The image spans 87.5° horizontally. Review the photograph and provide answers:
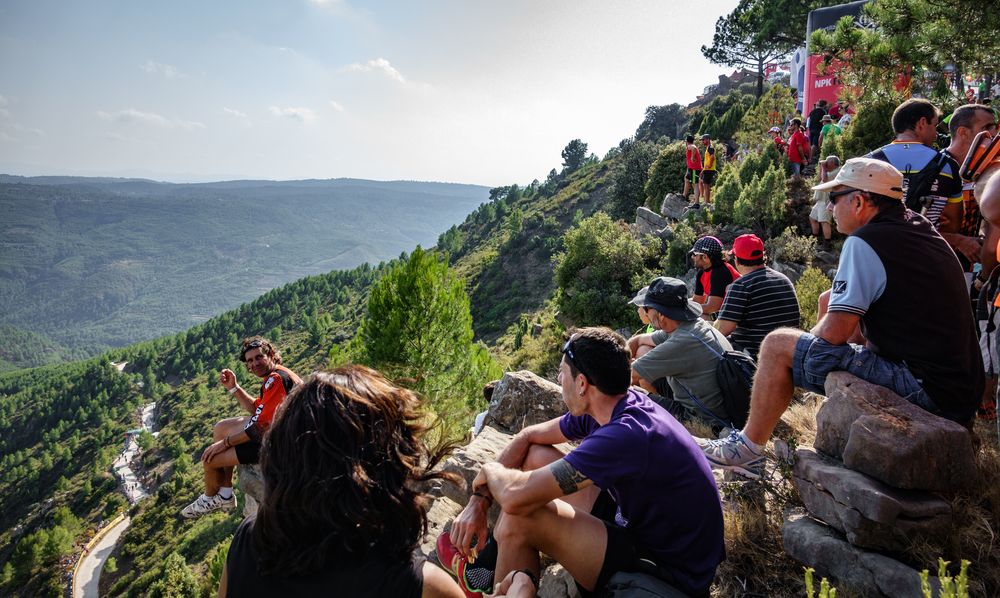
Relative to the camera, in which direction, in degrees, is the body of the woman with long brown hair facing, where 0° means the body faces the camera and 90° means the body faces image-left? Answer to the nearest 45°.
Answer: approximately 180°

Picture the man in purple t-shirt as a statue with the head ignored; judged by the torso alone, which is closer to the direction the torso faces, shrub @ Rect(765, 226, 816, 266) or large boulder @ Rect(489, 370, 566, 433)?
the large boulder

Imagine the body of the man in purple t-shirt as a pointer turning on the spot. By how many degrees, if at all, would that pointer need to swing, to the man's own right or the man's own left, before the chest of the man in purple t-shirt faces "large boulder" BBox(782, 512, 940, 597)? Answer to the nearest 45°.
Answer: approximately 180°

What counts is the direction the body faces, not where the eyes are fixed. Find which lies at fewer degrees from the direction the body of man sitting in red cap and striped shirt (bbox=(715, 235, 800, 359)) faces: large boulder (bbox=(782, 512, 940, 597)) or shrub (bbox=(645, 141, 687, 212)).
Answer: the shrub

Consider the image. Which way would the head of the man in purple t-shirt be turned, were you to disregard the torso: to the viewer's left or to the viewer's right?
to the viewer's left

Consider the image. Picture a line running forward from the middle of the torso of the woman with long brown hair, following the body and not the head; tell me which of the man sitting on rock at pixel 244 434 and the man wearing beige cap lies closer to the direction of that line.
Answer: the man sitting on rock

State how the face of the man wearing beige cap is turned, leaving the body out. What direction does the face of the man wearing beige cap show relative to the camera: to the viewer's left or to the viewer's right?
to the viewer's left

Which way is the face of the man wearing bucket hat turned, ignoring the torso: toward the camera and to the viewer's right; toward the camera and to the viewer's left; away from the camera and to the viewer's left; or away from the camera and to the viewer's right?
away from the camera and to the viewer's left

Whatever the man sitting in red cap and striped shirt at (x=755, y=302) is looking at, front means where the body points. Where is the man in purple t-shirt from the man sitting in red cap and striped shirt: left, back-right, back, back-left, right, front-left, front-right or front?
back-left

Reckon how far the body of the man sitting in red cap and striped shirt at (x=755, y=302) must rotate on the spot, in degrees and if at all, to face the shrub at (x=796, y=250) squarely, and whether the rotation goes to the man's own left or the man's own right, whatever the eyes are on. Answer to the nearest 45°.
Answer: approximately 45° to the man's own right
